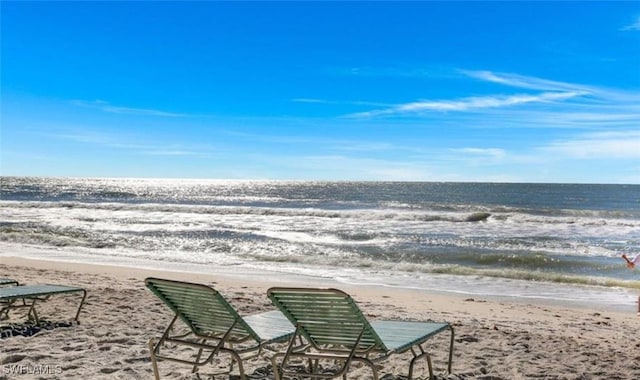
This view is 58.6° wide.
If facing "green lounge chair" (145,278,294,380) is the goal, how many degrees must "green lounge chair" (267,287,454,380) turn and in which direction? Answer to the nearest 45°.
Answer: approximately 135° to its left

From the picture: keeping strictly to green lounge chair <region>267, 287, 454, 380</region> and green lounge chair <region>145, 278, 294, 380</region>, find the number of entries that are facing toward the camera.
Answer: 0

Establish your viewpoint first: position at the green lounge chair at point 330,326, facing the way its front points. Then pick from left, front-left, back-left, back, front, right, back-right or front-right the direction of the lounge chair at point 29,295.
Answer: left

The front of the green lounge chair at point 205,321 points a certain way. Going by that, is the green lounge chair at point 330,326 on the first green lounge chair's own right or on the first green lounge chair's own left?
on the first green lounge chair's own right

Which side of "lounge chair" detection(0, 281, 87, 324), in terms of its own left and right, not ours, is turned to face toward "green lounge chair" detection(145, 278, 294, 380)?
right

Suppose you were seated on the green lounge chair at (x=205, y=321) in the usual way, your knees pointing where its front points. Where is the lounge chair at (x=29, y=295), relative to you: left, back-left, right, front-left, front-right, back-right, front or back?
left

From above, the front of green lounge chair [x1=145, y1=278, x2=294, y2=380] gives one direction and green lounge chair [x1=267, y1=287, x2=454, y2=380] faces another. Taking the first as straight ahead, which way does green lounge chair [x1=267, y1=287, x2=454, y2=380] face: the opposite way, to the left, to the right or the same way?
the same way

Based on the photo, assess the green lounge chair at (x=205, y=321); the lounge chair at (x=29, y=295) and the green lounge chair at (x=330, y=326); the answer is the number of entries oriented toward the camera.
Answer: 0

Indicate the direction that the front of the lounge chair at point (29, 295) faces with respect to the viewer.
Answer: facing to the right of the viewer

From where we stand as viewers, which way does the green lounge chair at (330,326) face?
facing away from the viewer and to the right of the viewer

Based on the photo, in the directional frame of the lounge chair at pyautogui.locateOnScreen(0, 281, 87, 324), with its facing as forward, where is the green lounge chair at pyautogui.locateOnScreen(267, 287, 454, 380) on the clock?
The green lounge chair is roughly at 2 o'clock from the lounge chair.

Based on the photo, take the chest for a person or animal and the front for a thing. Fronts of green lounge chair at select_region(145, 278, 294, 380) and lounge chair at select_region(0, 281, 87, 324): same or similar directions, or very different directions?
same or similar directions

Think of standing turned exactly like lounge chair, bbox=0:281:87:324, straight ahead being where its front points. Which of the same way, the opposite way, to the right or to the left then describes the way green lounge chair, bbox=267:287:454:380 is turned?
the same way

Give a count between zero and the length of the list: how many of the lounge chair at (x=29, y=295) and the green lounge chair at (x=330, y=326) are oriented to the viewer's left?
0

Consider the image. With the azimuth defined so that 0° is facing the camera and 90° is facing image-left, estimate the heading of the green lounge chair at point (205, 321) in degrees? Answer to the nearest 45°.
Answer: approximately 225°
